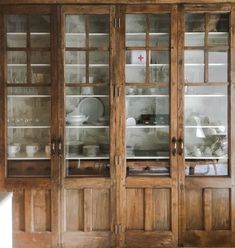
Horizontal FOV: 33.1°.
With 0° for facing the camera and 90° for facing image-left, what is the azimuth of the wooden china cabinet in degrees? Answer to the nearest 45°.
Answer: approximately 0°
